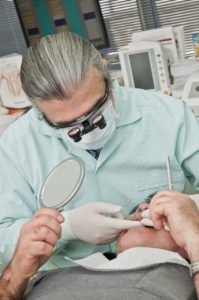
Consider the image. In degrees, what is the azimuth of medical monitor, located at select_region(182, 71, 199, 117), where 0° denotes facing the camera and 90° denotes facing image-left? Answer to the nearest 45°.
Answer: approximately 45°
